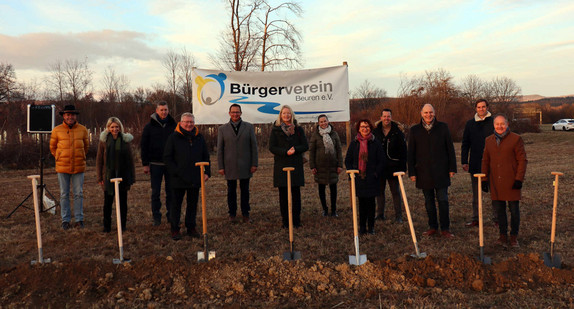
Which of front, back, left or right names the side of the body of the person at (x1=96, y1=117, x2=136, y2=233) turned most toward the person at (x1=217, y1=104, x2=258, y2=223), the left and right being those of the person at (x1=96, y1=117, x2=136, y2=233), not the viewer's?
left

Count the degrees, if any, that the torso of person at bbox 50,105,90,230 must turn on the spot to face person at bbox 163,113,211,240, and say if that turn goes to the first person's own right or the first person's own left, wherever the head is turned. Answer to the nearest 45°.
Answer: approximately 45° to the first person's own left

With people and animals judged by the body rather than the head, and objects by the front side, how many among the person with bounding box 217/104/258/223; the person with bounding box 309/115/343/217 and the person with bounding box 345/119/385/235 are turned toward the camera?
3

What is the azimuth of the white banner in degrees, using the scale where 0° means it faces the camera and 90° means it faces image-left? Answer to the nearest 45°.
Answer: approximately 0°

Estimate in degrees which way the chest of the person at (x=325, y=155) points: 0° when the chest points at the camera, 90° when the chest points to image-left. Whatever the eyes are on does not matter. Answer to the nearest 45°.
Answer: approximately 0°

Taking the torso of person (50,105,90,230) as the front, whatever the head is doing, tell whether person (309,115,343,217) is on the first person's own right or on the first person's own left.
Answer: on the first person's own left

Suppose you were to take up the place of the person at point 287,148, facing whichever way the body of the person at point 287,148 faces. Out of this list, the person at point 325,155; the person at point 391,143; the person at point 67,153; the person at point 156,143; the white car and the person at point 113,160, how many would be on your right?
3

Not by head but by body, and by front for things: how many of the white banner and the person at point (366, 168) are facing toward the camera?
2

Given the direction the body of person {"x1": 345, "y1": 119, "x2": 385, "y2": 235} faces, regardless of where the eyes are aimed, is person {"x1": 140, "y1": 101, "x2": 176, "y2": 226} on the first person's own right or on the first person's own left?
on the first person's own right
